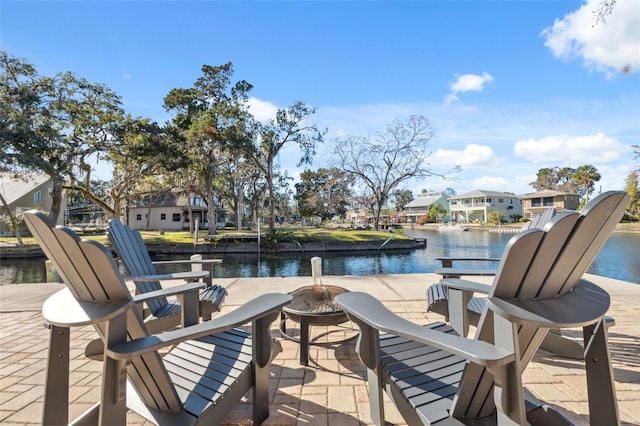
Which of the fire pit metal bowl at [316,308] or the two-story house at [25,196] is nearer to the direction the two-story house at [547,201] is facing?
the fire pit metal bowl

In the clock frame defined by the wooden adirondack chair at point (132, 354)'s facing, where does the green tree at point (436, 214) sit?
The green tree is roughly at 12 o'clock from the wooden adirondack chair.

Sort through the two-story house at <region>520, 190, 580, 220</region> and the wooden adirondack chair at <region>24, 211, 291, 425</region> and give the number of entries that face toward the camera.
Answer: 1

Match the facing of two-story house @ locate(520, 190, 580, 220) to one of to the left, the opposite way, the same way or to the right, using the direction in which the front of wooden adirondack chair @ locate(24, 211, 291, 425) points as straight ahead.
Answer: the opposite way

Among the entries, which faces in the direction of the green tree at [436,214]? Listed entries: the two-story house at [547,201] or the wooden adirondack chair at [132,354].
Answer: the wooden adirondack chair

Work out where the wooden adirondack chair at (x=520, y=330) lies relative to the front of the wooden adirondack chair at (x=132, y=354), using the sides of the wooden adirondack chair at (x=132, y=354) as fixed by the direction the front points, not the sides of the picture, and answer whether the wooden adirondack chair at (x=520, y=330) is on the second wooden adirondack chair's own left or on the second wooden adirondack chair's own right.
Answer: on the second wooden adirondack chair's own right

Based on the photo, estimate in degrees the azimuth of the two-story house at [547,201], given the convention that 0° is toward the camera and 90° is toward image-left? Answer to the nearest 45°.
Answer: approximately 0°

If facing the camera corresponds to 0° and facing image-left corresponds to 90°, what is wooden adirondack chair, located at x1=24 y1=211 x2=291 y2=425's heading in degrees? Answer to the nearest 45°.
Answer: approximately 225°
